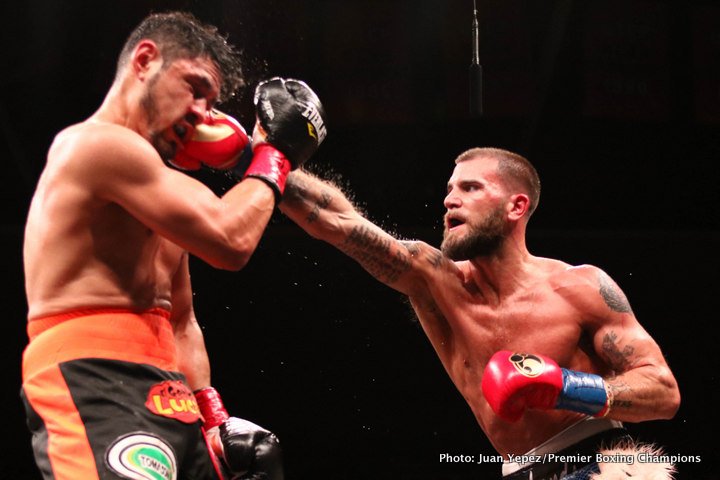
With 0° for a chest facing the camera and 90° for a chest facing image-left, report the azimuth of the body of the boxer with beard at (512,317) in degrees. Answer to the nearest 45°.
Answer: approximately 45°

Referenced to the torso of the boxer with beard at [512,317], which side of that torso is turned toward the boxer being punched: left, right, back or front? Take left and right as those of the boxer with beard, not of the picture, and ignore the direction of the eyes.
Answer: front
